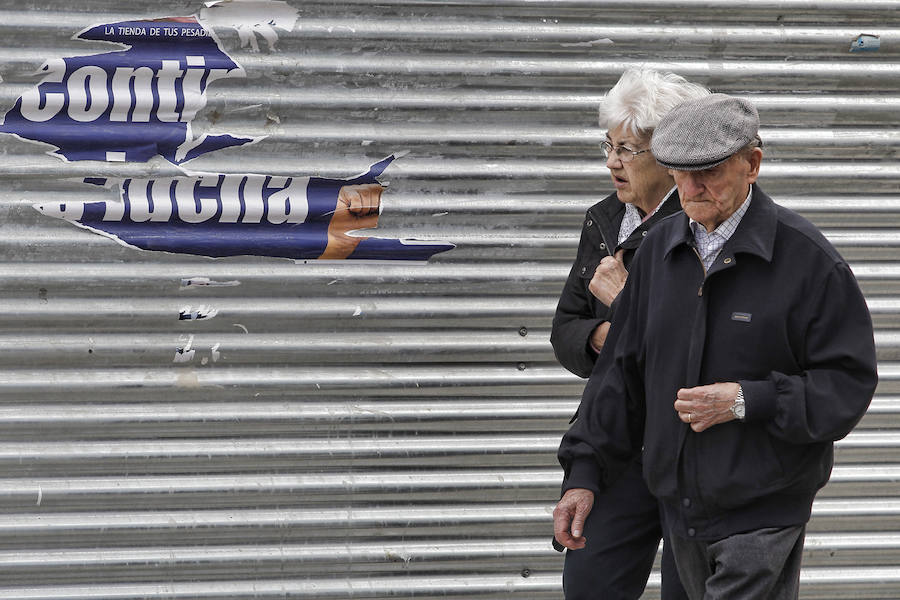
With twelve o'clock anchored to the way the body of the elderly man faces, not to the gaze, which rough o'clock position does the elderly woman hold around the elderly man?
The elderly woman is roughly at 3 o'clock from the elderly man.

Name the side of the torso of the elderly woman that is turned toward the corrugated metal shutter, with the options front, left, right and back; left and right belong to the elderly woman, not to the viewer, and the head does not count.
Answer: right

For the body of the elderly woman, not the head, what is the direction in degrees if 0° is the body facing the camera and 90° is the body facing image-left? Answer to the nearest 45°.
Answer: approximately 45°

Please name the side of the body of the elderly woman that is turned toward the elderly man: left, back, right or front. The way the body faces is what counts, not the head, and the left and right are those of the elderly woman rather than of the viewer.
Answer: left
